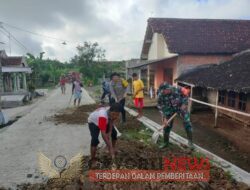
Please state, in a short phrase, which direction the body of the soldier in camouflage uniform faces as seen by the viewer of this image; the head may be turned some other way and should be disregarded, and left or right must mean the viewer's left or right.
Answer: facing the viewer and to the left of the viewer

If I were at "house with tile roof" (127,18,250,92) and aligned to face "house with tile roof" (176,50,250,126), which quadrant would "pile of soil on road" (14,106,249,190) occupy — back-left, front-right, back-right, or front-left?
front-right

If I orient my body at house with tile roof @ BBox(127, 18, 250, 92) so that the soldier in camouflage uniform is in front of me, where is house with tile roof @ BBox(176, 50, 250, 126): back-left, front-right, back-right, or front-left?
front-left

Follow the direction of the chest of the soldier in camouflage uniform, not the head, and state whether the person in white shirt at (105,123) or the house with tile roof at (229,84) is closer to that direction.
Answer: the person in white shirt

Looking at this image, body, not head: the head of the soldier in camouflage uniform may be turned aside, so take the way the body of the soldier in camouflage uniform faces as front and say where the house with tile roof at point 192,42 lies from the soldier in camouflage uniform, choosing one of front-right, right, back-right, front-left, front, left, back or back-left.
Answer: back-right

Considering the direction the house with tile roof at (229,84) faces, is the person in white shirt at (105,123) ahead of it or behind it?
ahead

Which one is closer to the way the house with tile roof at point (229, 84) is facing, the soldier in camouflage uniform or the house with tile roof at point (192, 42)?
the soldier in camouflage uniform

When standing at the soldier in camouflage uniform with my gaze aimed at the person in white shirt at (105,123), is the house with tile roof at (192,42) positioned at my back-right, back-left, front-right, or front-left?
back-right

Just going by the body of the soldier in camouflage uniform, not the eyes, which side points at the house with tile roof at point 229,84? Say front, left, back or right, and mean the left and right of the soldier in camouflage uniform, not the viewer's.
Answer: back

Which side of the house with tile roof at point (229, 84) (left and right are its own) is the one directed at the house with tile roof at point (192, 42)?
right

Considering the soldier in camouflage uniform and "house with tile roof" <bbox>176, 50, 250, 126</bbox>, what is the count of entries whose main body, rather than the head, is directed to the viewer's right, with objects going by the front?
0

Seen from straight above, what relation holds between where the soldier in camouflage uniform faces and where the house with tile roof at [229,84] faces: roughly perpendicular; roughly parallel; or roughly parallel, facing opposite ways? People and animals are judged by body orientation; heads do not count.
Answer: roughly parallel

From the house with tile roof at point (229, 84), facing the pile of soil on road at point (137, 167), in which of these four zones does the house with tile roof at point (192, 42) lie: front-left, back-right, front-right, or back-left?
back-right

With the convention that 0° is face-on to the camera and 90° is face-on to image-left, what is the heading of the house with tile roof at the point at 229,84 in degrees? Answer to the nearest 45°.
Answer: approximately 45°

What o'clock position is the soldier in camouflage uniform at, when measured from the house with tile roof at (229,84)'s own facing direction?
The soldier in camouflage uniform is roughly at 11 o'clock from the house with tile roof.
